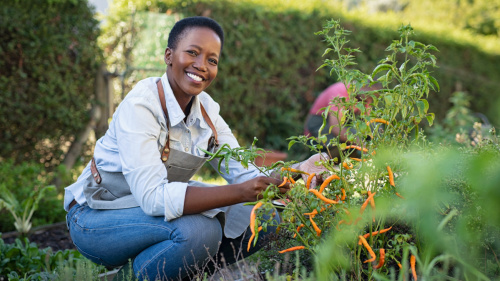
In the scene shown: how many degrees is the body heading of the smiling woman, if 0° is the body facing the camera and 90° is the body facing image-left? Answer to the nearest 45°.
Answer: approximately 315°

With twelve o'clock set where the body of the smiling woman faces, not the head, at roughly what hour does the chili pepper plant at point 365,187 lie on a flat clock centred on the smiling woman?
The chili pepper plant is roughly at 12 o'clock from the smiling woman.
